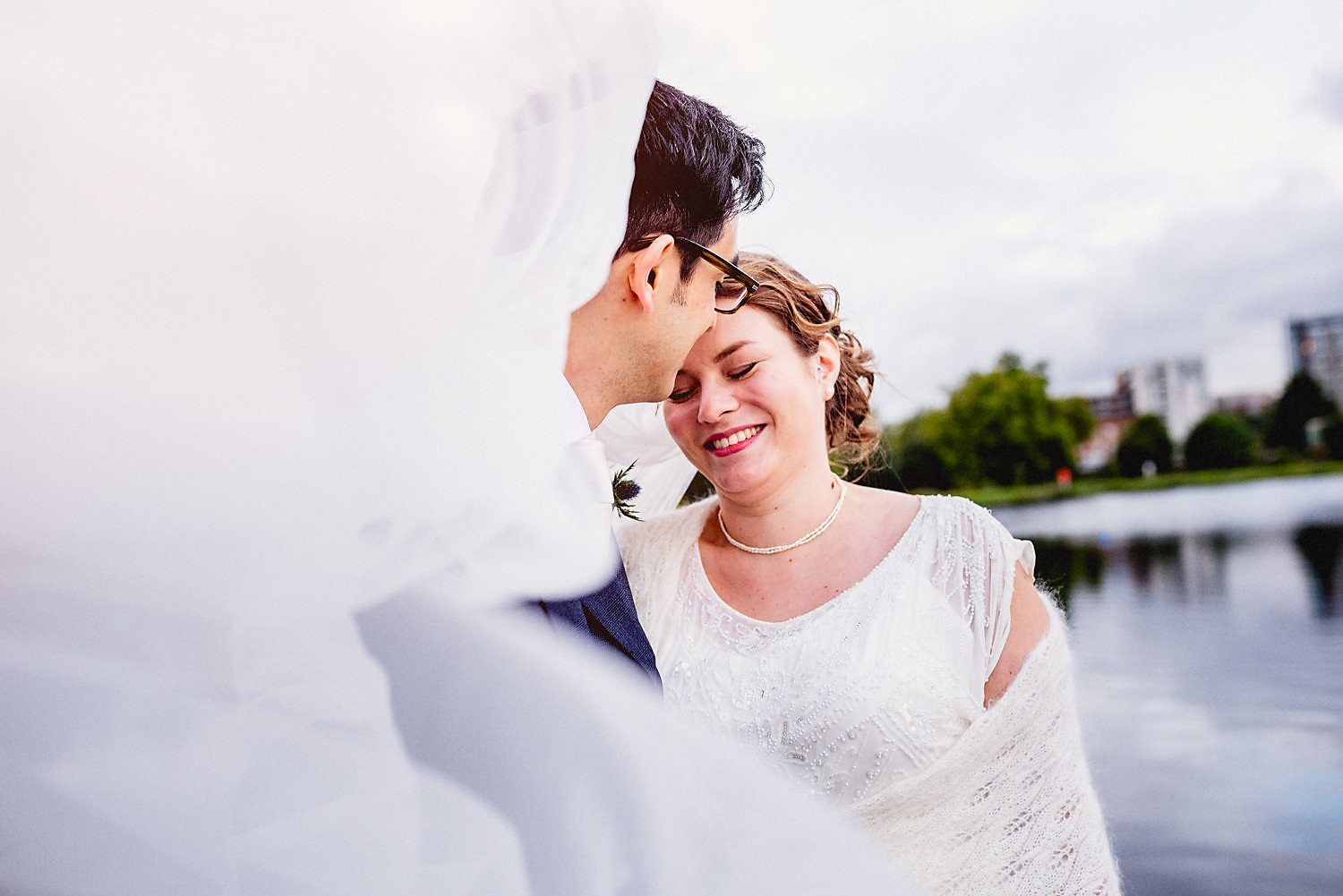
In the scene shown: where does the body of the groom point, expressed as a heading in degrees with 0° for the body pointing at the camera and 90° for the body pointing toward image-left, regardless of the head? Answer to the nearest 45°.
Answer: approximately 270°

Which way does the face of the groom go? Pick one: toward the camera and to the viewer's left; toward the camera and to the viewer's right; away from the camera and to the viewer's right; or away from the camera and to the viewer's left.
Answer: away from the camera and to the viewer's right
